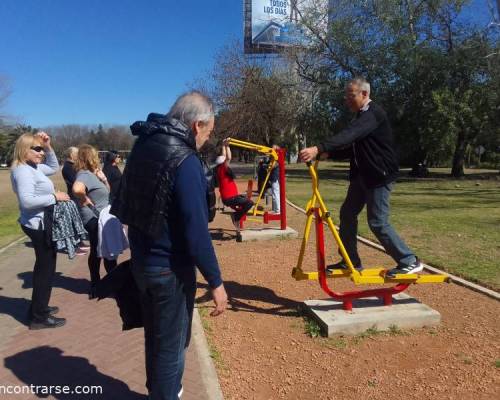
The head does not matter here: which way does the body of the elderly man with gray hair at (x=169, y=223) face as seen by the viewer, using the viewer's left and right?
facing away from the viewer and to the right of the viewer

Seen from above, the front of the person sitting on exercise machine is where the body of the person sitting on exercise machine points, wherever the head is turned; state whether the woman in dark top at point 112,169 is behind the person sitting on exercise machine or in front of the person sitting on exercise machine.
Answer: behind

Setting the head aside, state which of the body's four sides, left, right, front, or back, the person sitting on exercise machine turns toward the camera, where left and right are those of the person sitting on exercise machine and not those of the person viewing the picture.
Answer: right

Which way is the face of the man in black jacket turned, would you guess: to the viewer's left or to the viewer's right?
to the viewer's left

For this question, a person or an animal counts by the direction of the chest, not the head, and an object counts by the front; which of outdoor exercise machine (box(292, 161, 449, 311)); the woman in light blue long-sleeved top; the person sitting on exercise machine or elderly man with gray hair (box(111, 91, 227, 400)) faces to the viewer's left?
the outdoor exercise machine

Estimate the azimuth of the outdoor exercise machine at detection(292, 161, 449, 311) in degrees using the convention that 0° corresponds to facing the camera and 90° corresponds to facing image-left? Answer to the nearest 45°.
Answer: approximately 90°

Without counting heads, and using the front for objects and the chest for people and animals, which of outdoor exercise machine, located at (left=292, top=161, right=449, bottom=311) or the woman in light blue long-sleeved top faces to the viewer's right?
the woman in light blue long-sleeved top

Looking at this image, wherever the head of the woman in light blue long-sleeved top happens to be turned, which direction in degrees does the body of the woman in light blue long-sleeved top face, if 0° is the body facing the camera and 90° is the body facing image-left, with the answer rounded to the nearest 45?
approximately 270°
